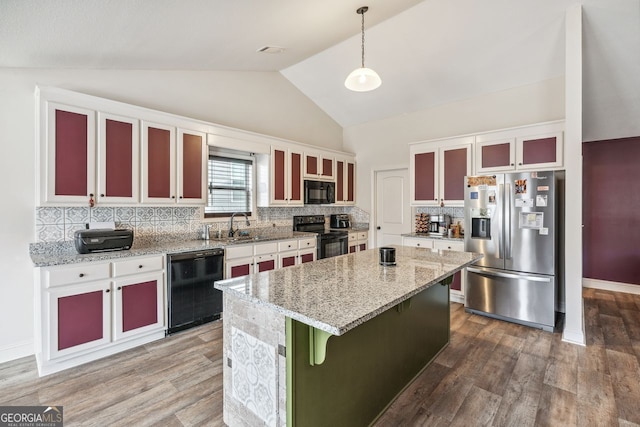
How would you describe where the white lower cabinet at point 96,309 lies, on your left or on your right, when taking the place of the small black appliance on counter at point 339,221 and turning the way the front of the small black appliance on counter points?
on your right

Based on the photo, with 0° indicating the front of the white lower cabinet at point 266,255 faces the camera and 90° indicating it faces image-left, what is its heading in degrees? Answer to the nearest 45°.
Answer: approximately 315°

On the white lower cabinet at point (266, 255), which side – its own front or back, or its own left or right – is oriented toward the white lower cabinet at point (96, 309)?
right

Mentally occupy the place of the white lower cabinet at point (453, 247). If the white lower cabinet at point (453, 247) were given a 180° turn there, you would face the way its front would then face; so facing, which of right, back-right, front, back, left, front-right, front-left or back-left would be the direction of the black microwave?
left

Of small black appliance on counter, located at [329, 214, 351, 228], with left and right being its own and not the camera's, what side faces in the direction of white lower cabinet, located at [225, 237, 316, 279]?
right

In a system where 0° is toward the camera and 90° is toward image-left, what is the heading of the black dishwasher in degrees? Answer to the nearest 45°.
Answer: approximately 315°

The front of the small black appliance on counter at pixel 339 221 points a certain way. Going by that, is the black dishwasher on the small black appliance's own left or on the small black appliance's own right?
on the small black appliance's own right

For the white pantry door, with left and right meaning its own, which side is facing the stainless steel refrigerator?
left

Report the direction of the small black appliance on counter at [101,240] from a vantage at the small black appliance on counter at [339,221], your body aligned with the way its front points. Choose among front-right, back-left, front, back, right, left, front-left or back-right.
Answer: right

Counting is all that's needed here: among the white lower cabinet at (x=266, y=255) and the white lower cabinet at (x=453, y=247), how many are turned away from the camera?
0
